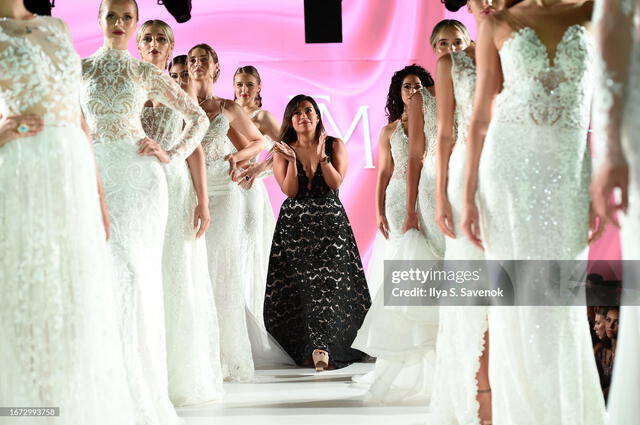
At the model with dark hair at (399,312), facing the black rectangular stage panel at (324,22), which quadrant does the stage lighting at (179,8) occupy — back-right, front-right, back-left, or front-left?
front-left

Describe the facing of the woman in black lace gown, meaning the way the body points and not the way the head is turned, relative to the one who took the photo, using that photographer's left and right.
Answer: facing the viewer

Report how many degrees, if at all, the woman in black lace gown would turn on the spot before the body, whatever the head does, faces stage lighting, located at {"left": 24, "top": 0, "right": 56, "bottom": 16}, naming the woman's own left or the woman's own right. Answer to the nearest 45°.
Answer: approximately 90° to the woman's own right
